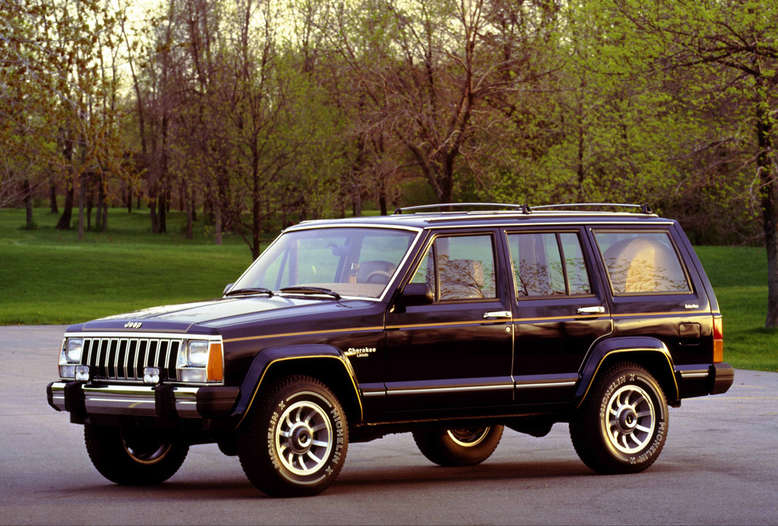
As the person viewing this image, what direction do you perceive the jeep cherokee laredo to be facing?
facing the viewer and to the left of the viewer

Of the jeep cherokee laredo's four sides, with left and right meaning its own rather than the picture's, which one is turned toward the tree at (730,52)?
back
